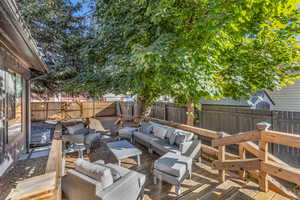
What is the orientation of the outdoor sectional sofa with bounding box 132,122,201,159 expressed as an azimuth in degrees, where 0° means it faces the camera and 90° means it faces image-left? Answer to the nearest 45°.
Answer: approximately 45°

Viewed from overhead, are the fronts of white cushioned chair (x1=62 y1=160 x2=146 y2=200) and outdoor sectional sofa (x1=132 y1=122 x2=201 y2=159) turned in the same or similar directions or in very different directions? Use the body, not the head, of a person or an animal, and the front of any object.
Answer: very different directions

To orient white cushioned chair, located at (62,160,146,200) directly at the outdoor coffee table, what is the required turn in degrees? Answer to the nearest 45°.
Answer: approximately 45° to its left

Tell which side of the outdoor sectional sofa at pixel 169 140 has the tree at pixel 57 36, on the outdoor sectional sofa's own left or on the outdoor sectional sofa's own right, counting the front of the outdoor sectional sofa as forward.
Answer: on the outdoor sectional sofa's own right

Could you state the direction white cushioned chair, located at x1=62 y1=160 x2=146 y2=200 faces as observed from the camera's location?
facing away from the viewer and to the right of the viewer

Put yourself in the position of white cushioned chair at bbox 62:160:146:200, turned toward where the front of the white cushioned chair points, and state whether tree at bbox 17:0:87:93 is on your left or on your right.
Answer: on your left
